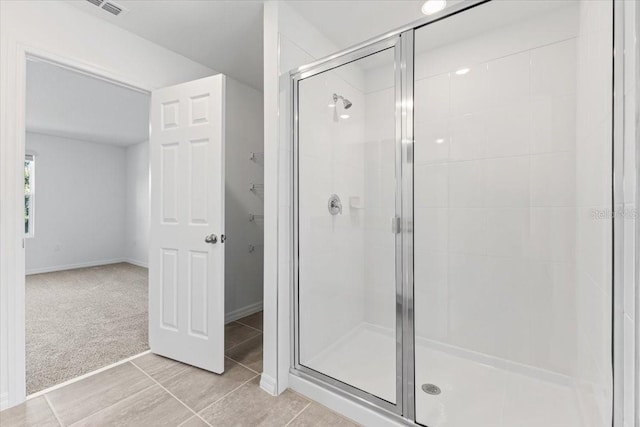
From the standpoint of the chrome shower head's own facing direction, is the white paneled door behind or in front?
behind

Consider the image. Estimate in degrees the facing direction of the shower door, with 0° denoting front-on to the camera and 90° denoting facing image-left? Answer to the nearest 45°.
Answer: approximately 45°

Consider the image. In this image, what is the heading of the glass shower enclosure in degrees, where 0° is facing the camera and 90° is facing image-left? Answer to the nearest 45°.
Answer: approximately 45°
